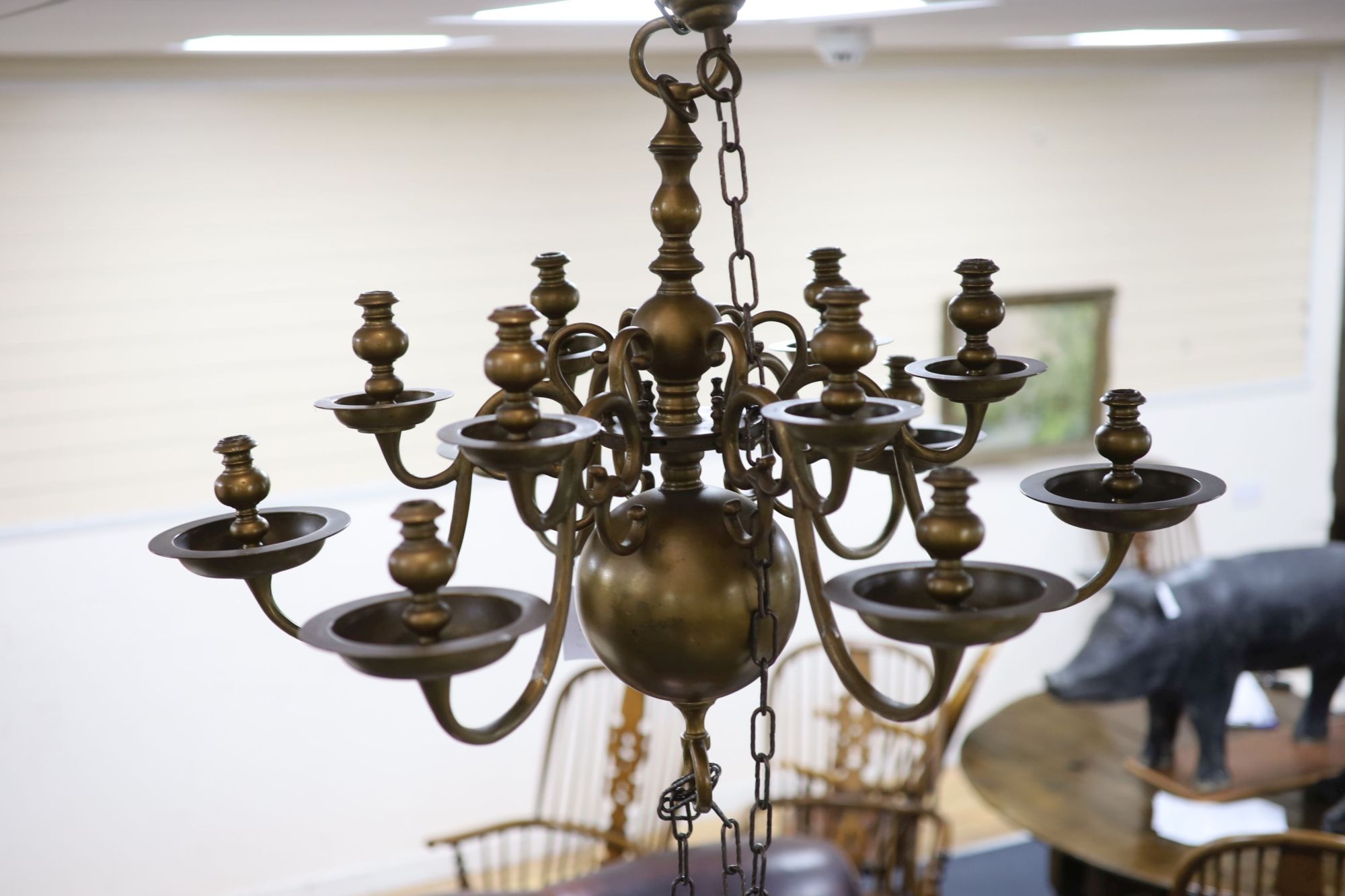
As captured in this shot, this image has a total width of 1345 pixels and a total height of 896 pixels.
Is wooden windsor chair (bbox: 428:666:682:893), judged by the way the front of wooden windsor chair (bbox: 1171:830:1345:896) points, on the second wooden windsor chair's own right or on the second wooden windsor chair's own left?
on the second wooden windsor chair's own left

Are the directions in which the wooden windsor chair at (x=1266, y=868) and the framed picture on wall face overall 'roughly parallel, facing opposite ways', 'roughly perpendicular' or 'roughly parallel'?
roughly parallel, facing opposite ways

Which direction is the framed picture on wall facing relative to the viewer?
toward the camera

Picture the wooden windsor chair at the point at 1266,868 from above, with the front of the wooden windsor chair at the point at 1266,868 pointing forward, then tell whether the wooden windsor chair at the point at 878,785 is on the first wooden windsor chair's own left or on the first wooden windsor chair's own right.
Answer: on the first wooden windsor chair's own left

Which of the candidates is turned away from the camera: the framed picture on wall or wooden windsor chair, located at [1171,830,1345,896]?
the wooden windsor chair

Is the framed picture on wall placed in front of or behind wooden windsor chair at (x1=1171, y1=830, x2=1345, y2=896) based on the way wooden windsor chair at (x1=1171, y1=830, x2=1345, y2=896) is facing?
in front

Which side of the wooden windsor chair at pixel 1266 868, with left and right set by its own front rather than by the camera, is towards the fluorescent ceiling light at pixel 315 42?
left

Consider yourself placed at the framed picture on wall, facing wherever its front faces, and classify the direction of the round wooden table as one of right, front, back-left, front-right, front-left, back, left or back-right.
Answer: front

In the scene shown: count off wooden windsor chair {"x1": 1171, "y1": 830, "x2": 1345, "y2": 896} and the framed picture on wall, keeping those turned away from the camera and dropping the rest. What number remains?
1

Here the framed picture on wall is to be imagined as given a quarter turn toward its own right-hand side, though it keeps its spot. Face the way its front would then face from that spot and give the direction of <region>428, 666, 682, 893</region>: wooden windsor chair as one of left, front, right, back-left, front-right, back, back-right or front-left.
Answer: front-left

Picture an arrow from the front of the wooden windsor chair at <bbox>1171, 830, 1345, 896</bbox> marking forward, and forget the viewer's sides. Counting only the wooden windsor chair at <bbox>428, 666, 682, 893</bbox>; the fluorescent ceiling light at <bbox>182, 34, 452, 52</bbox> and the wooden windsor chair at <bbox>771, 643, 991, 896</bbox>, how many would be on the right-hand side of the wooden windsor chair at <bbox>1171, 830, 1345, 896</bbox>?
0

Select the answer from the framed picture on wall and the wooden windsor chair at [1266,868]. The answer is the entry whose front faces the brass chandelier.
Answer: the framed picture on wall

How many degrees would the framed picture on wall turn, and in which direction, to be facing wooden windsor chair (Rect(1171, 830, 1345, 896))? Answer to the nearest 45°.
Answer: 0° — it already faces it

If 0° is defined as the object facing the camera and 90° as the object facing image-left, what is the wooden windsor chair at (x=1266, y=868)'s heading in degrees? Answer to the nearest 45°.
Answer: approximately 180°

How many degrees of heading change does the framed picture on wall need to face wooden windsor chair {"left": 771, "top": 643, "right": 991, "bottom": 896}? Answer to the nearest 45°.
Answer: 0° — it already faces it

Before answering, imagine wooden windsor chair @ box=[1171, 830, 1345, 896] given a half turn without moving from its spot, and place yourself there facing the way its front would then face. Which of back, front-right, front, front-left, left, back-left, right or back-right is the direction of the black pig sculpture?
back
